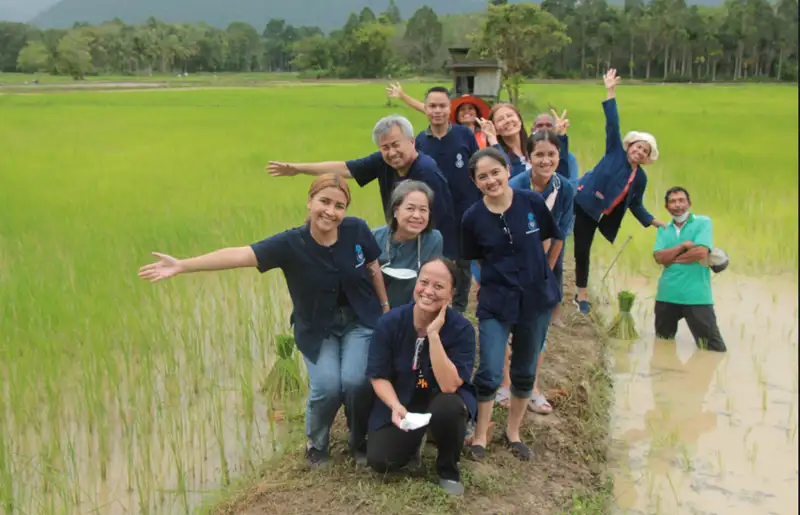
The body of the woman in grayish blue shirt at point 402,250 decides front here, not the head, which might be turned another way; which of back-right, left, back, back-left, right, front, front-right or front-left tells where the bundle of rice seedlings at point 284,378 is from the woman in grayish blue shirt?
back-right

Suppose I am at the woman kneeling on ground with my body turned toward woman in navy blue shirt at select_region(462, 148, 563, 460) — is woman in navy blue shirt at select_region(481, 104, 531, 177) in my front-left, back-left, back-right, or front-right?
front-left

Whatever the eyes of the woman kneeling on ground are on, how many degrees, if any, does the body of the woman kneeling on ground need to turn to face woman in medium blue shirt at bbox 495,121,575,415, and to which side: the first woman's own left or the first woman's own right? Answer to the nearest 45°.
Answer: approximately 135° to the first woman's own left

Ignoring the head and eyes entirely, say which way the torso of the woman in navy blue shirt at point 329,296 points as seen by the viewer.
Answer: toward the camera

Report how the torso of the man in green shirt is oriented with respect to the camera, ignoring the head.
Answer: toward the camera

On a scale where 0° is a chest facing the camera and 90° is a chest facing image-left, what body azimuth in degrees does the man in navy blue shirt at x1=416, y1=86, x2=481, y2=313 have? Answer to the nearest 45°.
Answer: approximately 0°

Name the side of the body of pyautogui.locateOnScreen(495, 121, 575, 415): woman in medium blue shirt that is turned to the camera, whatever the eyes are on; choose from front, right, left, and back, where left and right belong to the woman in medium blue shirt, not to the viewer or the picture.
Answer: front

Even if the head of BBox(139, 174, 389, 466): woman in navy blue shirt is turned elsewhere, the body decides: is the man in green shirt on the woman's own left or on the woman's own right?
on the woman's own left

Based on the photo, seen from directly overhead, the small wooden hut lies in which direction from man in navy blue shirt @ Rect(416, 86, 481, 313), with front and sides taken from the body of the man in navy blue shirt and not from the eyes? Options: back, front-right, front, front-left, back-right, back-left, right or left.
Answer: back
